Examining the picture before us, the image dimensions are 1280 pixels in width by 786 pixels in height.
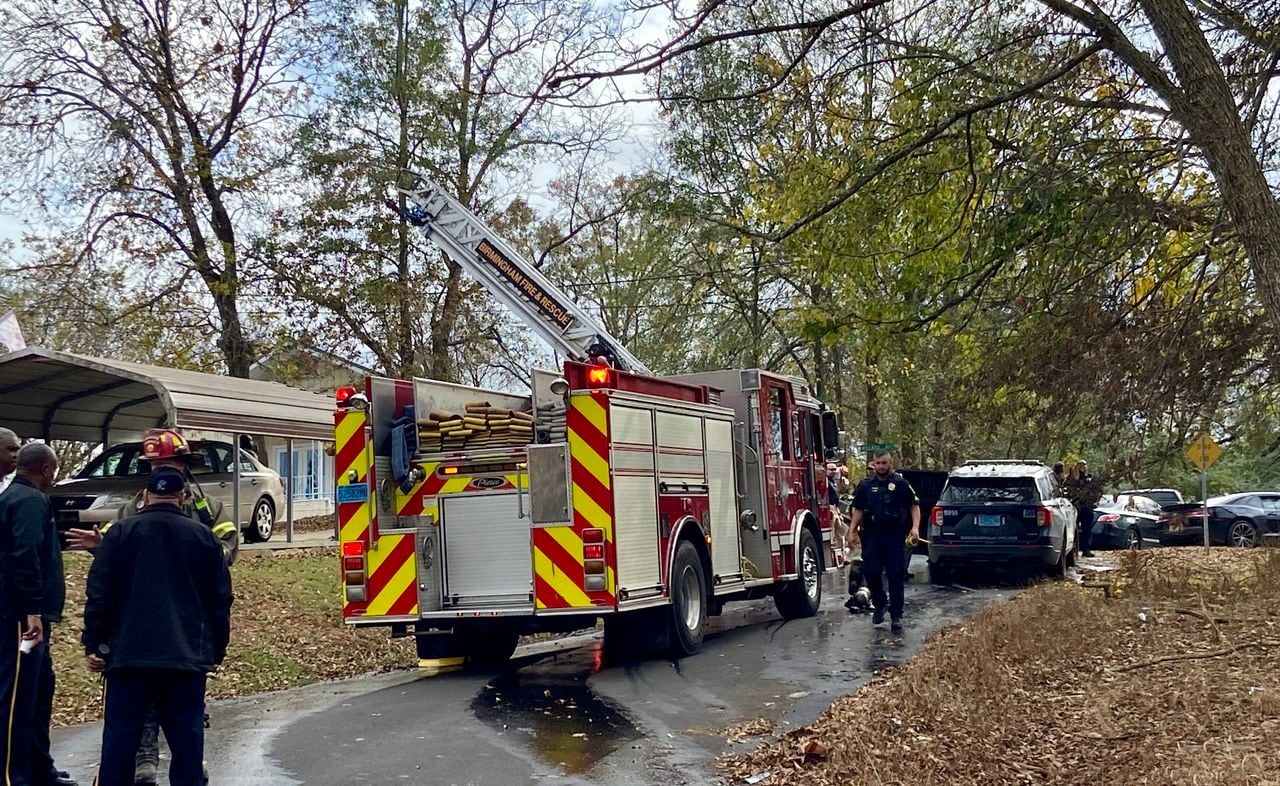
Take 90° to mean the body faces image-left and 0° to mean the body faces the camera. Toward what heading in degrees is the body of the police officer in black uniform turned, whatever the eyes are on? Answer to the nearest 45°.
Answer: approximately 0°

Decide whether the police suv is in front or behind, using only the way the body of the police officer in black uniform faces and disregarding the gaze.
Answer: behind

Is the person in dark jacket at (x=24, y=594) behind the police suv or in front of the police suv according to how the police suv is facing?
behind

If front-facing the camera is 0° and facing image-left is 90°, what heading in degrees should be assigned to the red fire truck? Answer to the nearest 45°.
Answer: approximately 225°

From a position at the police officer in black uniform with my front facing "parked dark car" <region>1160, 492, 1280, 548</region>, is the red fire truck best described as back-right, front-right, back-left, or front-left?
back-left

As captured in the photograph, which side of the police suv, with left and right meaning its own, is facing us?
back

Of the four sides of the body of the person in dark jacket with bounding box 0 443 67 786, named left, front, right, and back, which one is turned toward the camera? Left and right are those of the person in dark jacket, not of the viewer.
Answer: right

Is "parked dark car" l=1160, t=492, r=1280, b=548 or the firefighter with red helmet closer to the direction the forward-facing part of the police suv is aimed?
the parked dark car

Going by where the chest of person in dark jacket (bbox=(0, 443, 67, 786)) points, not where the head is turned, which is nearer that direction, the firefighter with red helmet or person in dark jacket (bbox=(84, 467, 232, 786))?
the firefighter with red helmet

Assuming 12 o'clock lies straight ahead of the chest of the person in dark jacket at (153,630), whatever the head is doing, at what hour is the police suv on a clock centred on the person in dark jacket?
The police suv is roughly at 2 o'clock from the person in dark jacket.

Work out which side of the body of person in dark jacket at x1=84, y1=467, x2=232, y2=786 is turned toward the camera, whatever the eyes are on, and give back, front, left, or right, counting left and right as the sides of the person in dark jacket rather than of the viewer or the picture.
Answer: back

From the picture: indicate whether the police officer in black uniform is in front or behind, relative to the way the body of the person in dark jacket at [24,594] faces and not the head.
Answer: in front

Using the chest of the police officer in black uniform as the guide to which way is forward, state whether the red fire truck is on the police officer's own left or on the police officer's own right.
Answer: on the police officer's own right

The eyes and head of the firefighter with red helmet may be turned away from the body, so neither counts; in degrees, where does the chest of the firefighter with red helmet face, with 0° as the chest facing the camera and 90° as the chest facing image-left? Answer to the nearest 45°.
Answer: approximately 45°

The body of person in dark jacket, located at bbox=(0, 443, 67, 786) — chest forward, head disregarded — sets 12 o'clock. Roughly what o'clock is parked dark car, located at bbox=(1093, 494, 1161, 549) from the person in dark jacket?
The parked dark car is roughly at 11 o'clock from the person in dark jacket.
